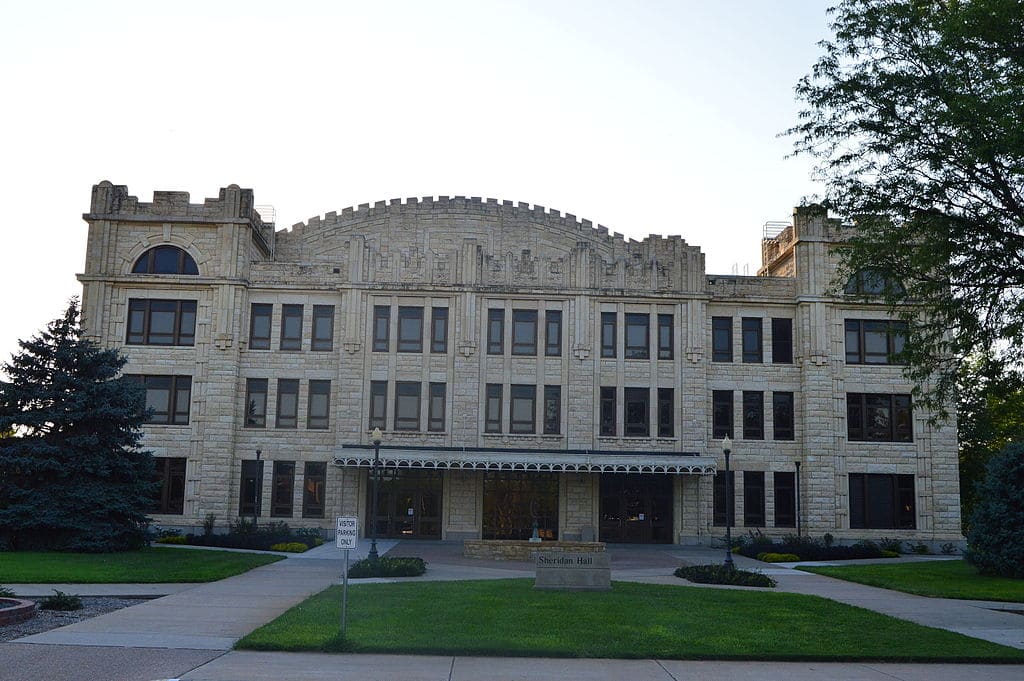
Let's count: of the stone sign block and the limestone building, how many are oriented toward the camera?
2

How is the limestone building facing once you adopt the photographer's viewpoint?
facing the viewer

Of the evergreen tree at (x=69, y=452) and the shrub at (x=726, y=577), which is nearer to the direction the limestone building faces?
the shrub

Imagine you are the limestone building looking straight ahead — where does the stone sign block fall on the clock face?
The stone sign block is roughly at 12 o'clock from the limestone building.

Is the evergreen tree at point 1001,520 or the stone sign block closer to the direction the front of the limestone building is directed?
the stone sign block

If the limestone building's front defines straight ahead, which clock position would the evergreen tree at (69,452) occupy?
The evergreen tree is roughly at 2 o'clock from the limestone building.

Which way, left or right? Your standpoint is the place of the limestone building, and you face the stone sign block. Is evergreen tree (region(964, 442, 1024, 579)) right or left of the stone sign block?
left

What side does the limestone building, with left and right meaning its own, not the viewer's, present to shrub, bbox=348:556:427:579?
front

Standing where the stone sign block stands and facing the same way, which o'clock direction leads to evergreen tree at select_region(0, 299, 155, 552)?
The evergreen tree is roughly at 4 o'clock from the stone sign block.
